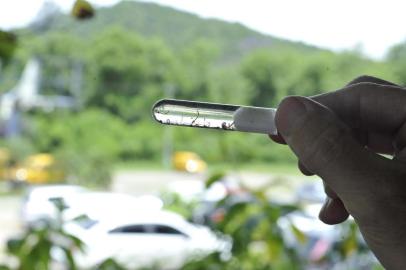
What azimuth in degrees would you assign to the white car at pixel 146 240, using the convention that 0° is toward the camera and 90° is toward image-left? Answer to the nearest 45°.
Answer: approximately 270°
